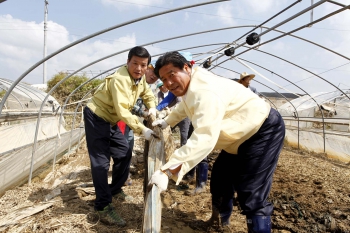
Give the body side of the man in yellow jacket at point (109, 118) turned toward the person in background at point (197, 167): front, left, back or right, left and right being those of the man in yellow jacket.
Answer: left

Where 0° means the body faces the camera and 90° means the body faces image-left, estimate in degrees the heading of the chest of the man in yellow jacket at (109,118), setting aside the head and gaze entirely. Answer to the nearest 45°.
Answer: approximately 315°

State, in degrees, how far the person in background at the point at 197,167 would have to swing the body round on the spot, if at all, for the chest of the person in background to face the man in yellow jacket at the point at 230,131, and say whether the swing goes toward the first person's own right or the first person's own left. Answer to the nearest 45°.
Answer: approximately 90° to the first person's own left

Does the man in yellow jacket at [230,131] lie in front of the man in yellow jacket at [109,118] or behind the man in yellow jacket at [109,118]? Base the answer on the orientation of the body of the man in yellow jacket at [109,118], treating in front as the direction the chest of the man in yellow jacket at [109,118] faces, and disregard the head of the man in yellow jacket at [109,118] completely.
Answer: in front
